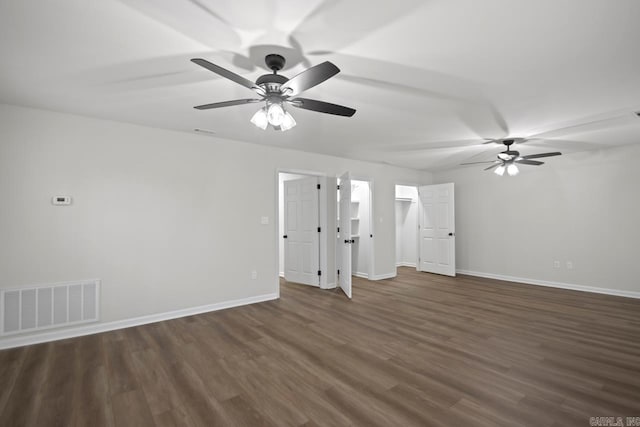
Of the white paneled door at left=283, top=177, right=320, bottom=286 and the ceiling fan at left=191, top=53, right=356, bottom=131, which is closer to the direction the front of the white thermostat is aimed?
the ceiling fan

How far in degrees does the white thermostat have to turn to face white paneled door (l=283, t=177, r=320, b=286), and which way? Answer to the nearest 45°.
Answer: approximately 90° to its left

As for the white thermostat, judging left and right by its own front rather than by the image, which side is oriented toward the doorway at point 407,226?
left

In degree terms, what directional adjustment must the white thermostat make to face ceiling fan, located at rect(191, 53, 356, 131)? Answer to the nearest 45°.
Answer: approximately 45° to its left

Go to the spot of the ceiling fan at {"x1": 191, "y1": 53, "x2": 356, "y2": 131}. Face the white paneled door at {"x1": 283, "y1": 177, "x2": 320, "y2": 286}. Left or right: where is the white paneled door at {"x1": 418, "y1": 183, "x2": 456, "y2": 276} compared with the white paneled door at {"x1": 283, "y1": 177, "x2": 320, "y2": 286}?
right

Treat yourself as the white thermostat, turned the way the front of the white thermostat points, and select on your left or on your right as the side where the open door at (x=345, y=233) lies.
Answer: on your left

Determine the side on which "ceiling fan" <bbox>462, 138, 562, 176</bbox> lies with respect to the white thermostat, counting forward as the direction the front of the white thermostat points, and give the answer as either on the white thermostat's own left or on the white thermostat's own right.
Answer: on the white thermostat's own left

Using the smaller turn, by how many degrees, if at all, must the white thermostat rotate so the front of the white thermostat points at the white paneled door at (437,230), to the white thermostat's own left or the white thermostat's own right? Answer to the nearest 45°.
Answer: approximately 90° to the white thermostat's own left
